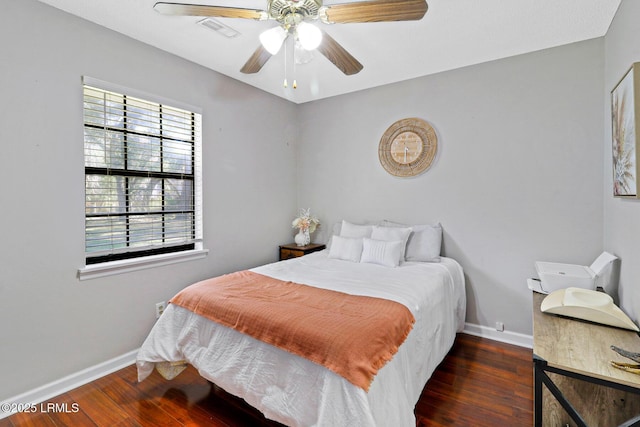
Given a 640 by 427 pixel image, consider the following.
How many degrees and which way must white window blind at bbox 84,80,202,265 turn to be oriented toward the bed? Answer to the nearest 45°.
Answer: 0° — it already faces it

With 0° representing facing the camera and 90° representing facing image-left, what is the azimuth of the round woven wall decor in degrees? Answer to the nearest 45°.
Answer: approximately 45°

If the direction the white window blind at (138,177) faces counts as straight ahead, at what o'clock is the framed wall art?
The framed wall art is roughly at 12 o'clock from the white window blind.

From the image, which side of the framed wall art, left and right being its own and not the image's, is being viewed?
left

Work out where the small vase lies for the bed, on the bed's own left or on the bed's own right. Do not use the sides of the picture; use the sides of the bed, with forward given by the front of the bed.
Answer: on the bed's own right

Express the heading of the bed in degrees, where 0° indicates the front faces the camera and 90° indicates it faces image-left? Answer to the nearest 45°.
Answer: approximately 45°

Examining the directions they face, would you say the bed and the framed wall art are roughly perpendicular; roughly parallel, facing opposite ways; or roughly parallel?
roughly perpendicular

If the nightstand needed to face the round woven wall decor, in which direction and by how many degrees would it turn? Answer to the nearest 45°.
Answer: approximately 90° to its left

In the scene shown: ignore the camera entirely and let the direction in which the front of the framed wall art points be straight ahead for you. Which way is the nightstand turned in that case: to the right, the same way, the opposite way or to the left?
to the left
